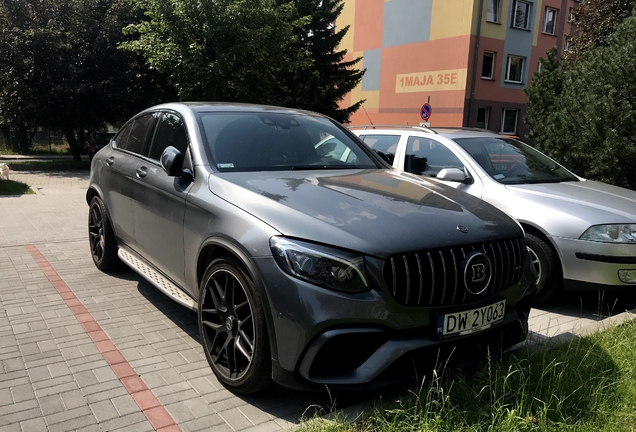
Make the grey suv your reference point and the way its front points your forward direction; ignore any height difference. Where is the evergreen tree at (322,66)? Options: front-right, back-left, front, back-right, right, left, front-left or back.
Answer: back-left

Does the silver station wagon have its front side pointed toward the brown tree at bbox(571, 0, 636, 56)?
no

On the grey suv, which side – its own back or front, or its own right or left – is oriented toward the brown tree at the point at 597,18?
left

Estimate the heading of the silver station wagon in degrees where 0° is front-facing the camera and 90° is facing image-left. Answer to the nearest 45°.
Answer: approximately 315°

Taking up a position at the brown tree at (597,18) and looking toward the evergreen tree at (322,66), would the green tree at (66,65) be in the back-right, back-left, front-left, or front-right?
front-left

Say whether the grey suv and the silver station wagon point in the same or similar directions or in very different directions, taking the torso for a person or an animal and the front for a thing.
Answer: same or similar directions

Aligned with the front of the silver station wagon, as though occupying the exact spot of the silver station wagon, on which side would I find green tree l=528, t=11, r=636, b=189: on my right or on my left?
on my left

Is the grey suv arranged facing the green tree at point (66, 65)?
no

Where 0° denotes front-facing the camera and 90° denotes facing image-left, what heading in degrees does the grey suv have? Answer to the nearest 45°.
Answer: approximately 315°

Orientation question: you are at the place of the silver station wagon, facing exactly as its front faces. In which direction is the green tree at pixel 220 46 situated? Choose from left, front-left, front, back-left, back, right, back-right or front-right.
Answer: back

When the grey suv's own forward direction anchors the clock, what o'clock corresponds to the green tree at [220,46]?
The green tree is roughly at 7 o'clock from the grey suv.

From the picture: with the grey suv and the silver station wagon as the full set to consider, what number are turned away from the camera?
0

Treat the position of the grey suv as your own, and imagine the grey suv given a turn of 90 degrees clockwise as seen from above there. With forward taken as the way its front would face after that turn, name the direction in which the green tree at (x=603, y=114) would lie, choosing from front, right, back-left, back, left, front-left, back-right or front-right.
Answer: back
